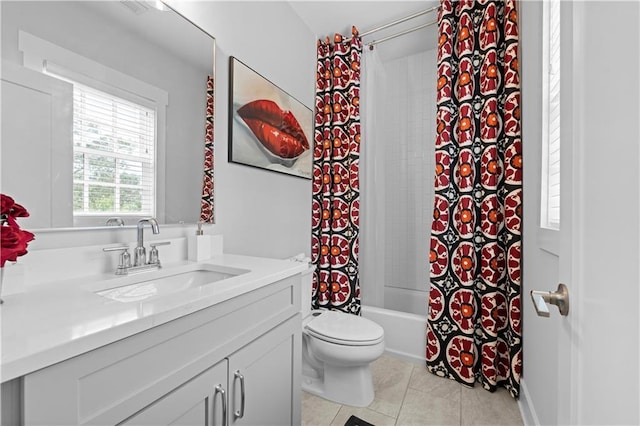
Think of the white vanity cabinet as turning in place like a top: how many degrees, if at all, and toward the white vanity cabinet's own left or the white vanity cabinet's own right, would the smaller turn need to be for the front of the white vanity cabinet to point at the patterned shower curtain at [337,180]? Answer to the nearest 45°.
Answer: approximately 90° to the white vanity cabinet's own left

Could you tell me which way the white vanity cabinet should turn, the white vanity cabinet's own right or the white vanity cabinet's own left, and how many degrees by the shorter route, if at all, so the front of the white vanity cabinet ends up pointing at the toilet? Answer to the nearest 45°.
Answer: approximately 90° to the white vanity cabinet's own left

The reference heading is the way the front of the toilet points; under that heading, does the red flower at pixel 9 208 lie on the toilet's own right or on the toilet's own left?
on the toilet's own right

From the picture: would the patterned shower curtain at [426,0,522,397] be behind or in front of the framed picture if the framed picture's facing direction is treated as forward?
in front

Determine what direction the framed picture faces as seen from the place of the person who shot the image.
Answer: facing the viewer and to the right of the viewer

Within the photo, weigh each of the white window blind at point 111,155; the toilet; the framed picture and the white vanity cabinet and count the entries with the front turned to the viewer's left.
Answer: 0

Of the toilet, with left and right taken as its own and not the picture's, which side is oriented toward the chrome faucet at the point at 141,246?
right

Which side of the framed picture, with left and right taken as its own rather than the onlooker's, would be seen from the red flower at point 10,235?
right

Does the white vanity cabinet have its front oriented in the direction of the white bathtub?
no
